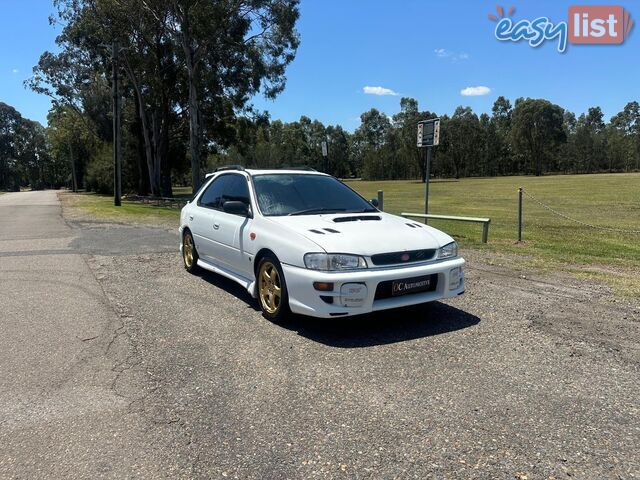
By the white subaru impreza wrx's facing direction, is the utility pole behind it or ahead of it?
behind

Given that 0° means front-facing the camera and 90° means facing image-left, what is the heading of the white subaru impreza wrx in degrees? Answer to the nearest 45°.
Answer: approximately 315°

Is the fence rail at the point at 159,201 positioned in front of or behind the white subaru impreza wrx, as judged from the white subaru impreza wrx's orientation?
behind
